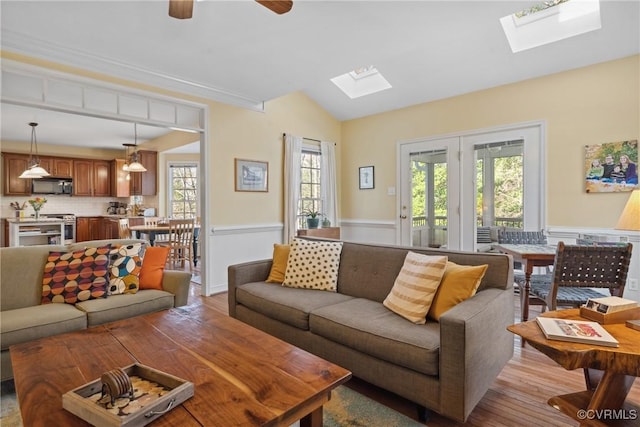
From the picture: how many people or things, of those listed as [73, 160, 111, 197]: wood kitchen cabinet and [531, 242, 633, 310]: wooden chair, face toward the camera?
1

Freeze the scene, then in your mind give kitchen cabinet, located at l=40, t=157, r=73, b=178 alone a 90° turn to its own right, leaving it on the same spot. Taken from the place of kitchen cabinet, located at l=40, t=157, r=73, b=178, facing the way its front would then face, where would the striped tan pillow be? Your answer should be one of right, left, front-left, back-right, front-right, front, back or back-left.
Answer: left

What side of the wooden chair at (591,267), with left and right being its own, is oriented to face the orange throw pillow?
left

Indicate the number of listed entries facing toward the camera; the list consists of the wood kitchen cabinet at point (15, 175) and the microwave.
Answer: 2

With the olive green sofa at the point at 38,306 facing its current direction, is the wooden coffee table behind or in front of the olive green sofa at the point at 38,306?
in front

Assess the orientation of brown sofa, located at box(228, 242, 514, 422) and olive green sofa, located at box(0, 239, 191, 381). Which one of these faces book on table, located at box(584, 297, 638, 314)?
olive green sofa, located at box(0, 239, 191, 381)

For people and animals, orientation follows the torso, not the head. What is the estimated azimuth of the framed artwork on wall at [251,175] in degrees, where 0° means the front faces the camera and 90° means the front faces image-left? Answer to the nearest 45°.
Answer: approximately 315°

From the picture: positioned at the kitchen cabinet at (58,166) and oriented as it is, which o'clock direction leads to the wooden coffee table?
The wooden coffee table is roughly at 12 o'clock from the kitchen cabinet.

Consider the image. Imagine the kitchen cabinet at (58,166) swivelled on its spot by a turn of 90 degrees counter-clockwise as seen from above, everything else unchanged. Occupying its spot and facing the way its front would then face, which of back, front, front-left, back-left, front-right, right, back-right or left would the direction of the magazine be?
right

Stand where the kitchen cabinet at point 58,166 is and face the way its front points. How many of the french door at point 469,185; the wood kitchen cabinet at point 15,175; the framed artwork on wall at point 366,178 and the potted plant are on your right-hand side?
1

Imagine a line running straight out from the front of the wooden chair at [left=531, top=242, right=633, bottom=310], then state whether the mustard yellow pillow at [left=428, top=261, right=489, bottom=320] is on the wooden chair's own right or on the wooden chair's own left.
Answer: on the wooden chair's own left

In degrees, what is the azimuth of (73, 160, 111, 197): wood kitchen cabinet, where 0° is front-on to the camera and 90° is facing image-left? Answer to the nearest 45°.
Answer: approximately 0°

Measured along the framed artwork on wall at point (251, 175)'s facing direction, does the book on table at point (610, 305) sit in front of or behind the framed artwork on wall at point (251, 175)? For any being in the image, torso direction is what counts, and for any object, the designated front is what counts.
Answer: in front

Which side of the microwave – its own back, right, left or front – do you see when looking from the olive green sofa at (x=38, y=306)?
front

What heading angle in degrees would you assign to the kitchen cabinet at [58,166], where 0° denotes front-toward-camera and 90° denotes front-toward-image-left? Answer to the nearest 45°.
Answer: approximately 0°

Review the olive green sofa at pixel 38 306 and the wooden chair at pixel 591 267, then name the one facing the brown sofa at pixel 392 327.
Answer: the olive green sofa at pixel 38 306
